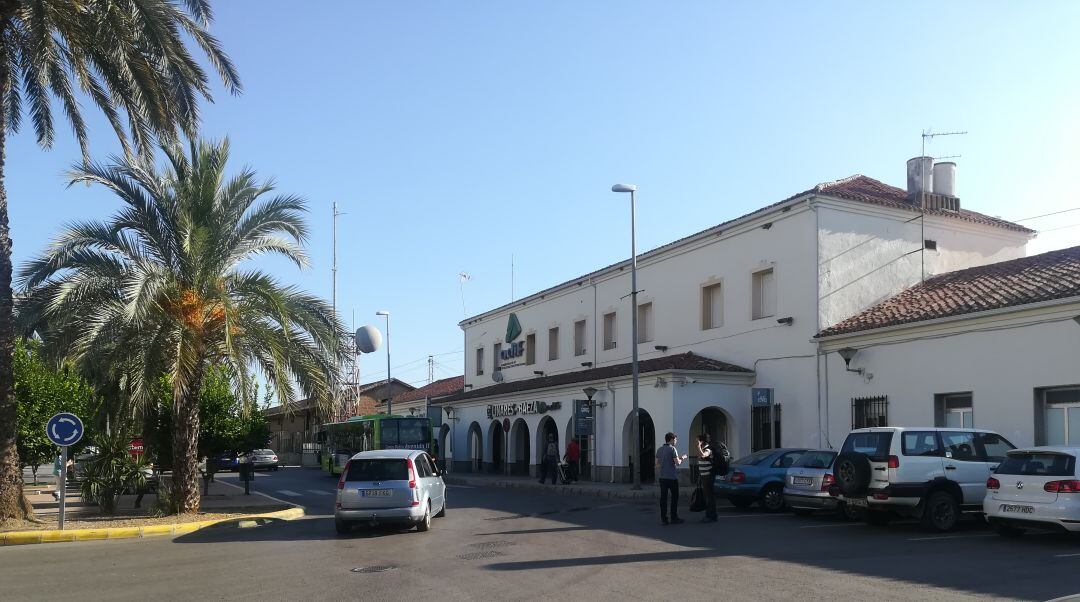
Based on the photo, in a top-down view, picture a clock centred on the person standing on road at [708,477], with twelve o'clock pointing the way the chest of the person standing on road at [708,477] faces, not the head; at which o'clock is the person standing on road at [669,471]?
the person standing on road at [669,471] is roughly at 11 o'clock from the person standing on road at [708,477].

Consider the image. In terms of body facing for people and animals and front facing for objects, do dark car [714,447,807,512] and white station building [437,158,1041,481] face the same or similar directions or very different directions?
very different directions

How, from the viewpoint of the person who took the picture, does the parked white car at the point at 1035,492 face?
facing away from the viewer and to the right of the viewer

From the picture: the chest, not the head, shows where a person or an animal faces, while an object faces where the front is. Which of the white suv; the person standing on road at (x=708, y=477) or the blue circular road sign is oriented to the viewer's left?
the person standing on road

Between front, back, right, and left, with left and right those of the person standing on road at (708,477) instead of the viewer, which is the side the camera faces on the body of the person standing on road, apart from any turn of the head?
left

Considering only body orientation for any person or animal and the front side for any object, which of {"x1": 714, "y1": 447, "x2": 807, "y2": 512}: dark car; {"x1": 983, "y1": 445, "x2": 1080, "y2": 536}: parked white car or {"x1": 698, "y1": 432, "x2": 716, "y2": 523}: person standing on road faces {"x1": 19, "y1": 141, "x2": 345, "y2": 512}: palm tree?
the person standing on road

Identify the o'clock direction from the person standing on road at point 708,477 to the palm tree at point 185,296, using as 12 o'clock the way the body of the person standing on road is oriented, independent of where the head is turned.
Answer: The palm tree is roughly at 12 o'clock from the person standing on road.

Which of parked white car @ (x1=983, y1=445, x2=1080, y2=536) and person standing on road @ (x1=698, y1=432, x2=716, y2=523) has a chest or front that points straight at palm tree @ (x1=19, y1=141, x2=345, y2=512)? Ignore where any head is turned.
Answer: the person standing on road

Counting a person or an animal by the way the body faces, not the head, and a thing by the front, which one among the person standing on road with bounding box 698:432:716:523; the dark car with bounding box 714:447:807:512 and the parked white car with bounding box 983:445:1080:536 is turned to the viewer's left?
the person standing on road
